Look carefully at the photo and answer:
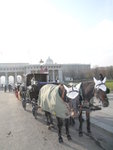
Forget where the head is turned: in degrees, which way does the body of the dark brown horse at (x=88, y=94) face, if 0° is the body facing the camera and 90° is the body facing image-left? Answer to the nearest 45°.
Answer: approximately 315°
